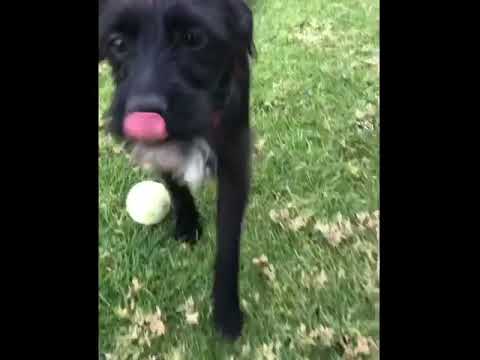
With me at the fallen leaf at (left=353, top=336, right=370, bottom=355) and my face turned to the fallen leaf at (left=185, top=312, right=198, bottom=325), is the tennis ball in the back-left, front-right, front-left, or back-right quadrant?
front-right

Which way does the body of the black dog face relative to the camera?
toward the camera

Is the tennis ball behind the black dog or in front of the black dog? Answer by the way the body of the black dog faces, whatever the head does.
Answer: in front
